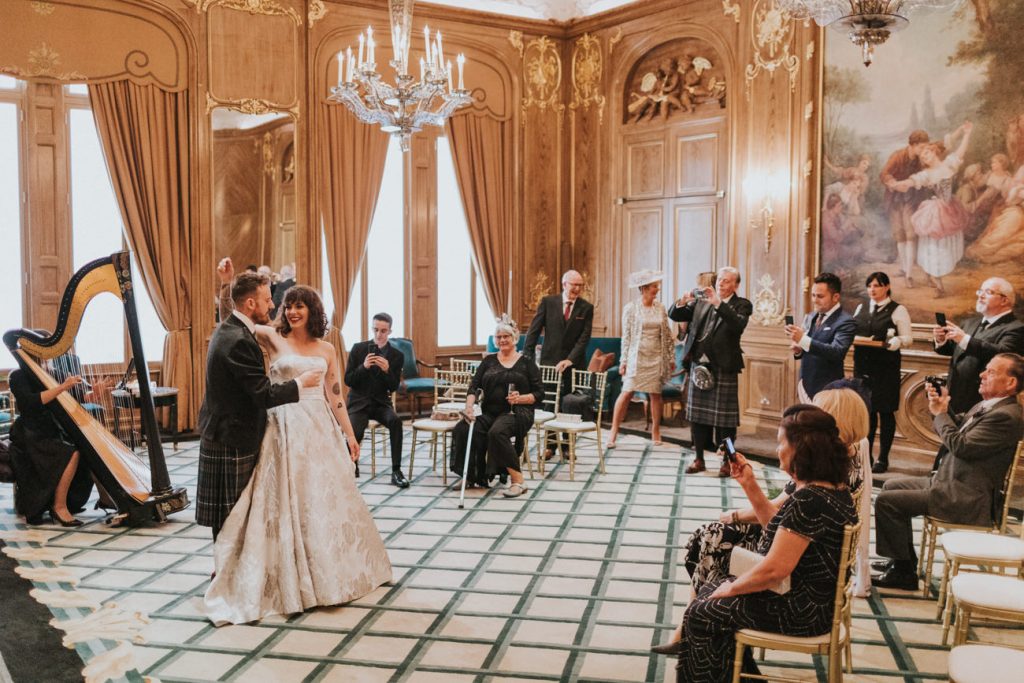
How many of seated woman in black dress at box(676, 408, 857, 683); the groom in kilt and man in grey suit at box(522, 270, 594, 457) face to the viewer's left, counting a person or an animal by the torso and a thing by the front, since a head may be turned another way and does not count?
1

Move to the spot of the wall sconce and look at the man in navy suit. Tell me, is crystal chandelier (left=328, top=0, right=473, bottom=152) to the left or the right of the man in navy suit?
right

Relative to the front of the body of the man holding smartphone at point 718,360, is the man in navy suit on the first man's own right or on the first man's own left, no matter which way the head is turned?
on the first man's own left

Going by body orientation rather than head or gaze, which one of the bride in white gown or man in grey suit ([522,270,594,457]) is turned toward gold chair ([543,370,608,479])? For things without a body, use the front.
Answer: the man in grey suit

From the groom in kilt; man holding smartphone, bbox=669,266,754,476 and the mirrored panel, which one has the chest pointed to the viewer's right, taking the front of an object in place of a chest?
the groom in kilt

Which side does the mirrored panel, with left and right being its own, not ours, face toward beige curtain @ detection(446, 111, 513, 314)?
left

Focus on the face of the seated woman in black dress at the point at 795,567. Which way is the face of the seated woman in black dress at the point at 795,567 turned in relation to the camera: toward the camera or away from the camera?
away from the camera

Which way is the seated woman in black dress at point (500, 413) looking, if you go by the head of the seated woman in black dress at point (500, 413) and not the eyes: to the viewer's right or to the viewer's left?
to the viewer's left

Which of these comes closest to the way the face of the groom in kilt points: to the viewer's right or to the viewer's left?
to the viewer's right

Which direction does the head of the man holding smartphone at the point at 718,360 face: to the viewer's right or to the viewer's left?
to the viewer's left

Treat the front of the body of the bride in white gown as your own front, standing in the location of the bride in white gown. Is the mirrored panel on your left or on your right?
on your right

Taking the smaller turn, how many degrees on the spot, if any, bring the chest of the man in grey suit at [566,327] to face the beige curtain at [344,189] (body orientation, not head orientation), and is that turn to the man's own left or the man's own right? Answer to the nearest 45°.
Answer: approximately 135° to the man's own right

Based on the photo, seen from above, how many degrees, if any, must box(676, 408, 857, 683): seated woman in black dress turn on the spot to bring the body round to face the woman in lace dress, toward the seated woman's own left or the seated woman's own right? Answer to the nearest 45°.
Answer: approximately 90° to the seated woman's own right

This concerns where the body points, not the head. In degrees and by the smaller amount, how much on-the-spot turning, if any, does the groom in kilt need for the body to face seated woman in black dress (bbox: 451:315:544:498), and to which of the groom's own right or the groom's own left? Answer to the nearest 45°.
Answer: approximately 45° to the groom's own left

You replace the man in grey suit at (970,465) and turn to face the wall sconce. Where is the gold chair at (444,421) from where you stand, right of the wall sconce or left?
left
